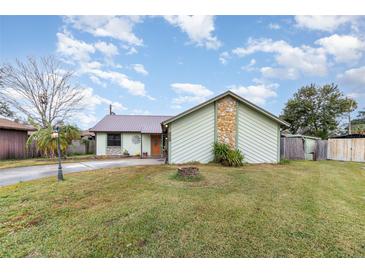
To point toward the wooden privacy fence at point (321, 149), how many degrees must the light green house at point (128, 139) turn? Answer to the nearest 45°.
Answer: approximately 45° to its left

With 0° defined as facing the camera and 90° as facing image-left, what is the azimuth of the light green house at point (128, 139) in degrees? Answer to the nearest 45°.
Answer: approximately 0°
